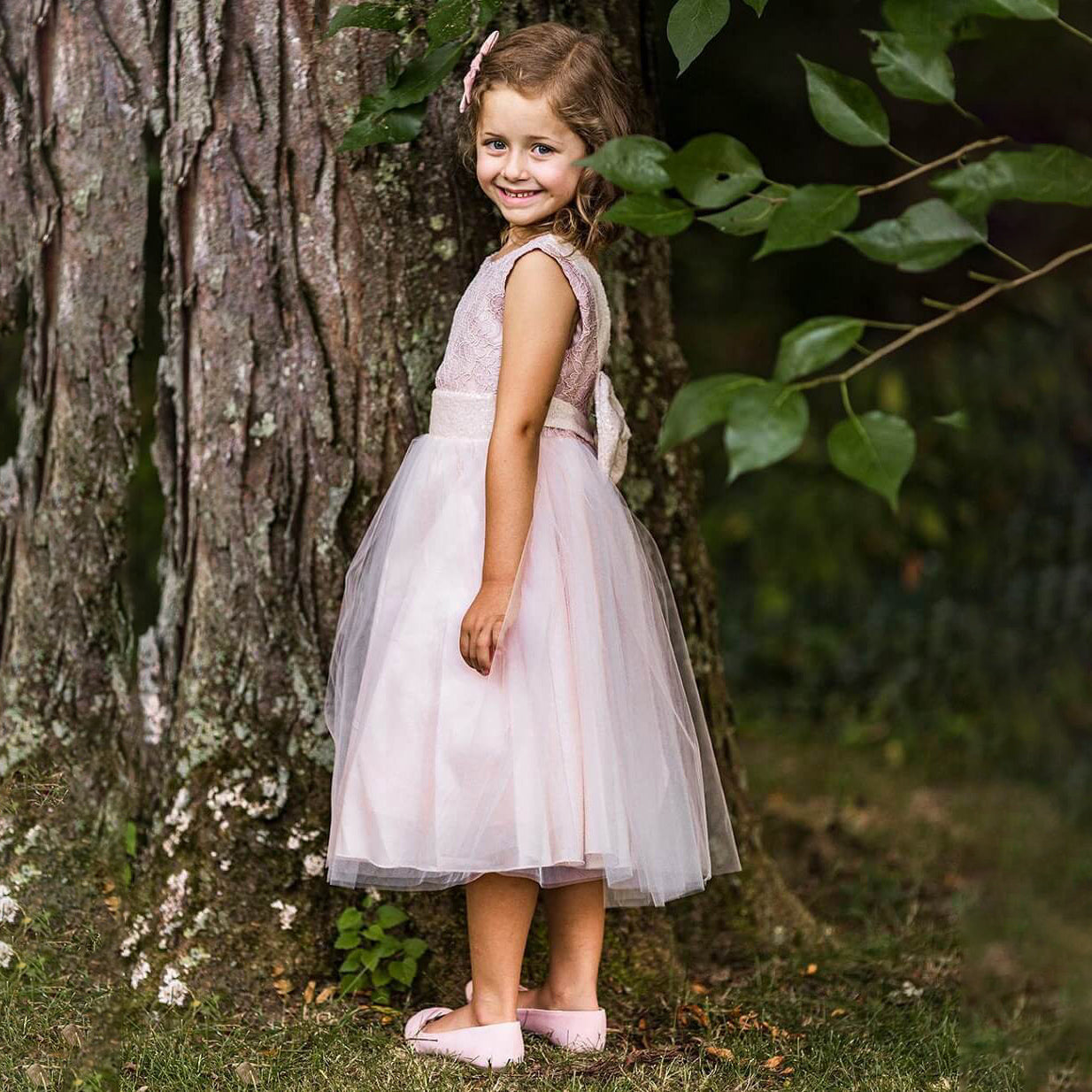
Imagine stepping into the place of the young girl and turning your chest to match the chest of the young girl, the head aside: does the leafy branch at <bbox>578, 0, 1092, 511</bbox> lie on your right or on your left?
on your left

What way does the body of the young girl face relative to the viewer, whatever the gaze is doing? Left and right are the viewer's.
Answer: facing to the left of the viewer
